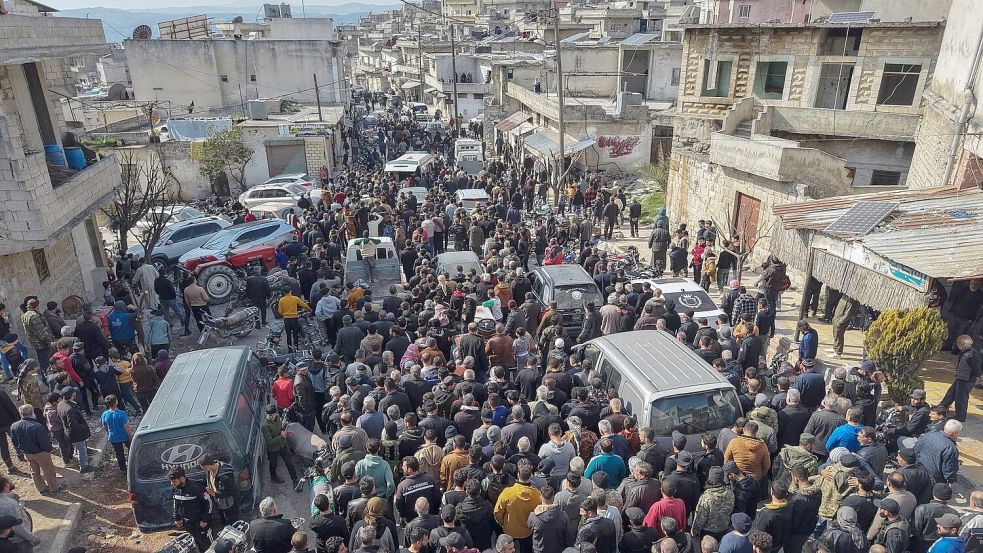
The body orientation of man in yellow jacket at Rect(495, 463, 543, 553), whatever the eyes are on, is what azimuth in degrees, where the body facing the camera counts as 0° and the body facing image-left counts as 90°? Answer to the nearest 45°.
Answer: approximately 180°

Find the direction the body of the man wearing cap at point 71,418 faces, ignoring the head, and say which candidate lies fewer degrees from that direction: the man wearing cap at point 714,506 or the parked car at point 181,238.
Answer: the parked car

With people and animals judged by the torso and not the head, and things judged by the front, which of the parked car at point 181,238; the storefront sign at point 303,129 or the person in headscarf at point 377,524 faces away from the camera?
the person in headscarf

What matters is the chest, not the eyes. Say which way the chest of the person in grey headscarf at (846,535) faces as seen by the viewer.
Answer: away from the camera

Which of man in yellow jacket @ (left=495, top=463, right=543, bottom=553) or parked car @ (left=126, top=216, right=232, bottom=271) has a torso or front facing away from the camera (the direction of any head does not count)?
the man in yellow jacket

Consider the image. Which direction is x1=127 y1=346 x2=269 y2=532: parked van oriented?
away from the camera

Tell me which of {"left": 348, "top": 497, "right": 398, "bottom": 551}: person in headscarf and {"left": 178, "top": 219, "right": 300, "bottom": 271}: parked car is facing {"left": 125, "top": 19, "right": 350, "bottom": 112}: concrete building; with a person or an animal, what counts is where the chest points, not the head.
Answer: the person in headscarf

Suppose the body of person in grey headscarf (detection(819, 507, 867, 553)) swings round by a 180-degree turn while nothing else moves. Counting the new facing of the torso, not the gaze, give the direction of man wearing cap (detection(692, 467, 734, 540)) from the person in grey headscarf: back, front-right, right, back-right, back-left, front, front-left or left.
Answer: right

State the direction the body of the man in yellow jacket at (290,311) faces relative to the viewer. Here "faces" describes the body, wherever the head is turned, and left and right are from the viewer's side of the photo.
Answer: facing away from the viewer

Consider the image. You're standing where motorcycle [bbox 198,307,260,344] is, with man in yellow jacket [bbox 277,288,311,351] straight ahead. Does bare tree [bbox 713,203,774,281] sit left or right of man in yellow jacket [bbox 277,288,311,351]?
left
